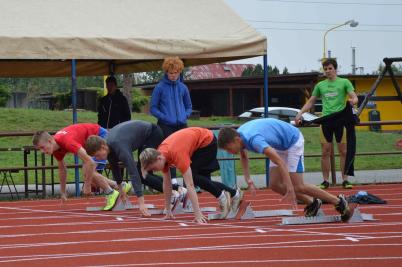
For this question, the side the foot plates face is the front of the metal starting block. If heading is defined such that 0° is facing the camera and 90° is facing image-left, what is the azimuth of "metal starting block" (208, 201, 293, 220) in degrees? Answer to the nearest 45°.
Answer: approximately 90°

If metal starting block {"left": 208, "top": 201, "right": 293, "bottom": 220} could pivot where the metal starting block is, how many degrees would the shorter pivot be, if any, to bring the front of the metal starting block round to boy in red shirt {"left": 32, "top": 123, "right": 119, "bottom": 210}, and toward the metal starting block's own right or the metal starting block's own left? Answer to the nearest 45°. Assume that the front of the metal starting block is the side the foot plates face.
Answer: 0° — it already faces them

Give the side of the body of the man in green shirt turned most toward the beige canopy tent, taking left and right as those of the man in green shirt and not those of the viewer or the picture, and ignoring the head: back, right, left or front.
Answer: right

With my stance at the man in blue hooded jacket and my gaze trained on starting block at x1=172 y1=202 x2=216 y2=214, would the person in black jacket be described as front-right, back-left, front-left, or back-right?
back-right

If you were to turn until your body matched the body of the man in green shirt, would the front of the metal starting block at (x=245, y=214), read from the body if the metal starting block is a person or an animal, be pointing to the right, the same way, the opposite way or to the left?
to the right

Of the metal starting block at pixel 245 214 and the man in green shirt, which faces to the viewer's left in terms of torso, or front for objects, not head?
the metal starting block

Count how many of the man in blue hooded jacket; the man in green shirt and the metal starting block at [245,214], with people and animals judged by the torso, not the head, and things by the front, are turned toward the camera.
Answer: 2

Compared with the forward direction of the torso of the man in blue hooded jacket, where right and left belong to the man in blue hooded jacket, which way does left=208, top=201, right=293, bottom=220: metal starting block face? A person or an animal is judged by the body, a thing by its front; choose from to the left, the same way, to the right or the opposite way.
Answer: to the right
